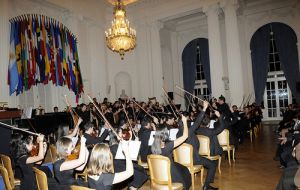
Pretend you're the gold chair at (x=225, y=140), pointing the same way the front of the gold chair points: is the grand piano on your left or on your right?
on your left

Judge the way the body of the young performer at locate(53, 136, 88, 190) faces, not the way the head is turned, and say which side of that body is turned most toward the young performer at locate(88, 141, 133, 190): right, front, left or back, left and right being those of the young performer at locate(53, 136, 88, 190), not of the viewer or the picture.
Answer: right

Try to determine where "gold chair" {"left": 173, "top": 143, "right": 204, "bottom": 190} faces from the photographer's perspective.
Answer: facing away from the viewer and to the right of the viewer

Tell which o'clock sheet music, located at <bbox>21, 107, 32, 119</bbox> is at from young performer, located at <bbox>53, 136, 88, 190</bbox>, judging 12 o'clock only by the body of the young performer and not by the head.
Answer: The sheet music is roughly at 10 o'clock from the young performer.

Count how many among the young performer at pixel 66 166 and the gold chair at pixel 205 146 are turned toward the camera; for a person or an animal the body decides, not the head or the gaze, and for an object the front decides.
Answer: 0

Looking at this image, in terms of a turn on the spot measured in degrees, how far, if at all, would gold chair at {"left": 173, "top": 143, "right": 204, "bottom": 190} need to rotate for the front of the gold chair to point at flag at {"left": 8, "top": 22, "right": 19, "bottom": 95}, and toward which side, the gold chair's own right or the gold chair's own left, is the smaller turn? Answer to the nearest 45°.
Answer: approximately 90° to the gold chair's own left

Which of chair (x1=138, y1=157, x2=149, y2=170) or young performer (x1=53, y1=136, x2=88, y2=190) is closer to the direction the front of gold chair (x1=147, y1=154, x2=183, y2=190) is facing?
the chair

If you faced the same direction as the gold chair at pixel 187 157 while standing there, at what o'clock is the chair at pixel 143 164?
The chair is roughly at 9 o'clock from the gold chair.

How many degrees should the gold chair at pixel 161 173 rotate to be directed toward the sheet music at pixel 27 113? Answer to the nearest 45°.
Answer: approximately 90° to its left

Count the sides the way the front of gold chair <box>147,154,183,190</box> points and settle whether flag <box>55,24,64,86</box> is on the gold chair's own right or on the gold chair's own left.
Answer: on the gold chair's own left

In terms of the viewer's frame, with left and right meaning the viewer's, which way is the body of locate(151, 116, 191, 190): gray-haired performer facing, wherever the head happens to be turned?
facing away from the viewer and to the right of the viewer
